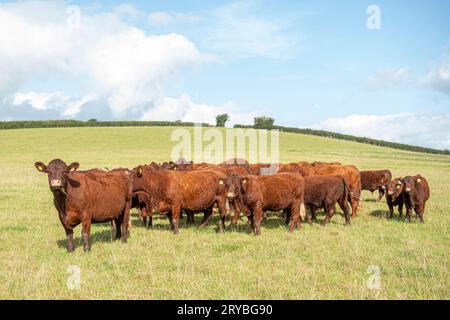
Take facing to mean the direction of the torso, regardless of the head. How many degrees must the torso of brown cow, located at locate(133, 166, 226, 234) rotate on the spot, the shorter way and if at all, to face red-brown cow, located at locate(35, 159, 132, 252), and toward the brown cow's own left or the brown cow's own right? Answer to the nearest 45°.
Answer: approximately 45° to the brown cow's own left

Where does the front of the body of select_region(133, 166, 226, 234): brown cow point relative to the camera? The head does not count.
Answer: to the viewer's left

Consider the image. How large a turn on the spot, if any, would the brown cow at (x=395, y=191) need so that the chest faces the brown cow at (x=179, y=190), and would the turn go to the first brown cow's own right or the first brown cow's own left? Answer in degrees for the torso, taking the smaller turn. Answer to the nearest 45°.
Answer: approximately 45° to the first brown cow's own right

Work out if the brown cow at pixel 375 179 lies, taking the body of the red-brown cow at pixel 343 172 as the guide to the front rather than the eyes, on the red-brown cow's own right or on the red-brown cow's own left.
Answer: on the red-brown cow's own right

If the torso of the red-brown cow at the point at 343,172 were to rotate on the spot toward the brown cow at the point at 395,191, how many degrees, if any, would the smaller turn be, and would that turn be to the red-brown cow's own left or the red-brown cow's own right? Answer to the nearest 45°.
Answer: approximately 135° to the red-brown cow's own left

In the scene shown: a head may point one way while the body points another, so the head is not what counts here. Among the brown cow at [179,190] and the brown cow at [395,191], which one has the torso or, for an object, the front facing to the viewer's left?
the brown cow at [179,190]

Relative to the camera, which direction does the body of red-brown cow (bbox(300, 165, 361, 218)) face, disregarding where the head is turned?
to the viewer's left

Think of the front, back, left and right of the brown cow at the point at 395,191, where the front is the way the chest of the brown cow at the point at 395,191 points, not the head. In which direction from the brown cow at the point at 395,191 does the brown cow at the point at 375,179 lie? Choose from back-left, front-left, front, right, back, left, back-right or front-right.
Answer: back

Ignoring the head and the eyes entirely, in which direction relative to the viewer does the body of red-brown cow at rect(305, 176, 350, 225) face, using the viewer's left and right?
facing to the left of the viewer
